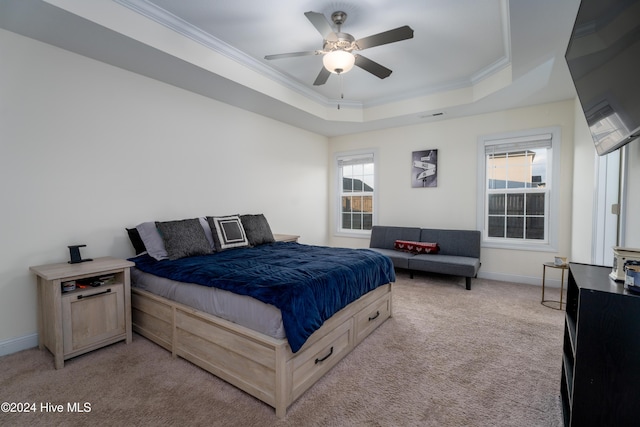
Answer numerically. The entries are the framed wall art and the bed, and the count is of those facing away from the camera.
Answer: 0

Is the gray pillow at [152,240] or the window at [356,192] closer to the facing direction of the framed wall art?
the gray pillow

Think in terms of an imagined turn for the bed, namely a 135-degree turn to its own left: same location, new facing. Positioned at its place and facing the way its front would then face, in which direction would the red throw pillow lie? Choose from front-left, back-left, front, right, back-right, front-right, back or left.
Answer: front-right

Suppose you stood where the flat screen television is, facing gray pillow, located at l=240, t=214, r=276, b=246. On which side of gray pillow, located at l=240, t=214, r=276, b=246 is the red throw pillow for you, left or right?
right

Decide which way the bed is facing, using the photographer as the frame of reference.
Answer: facing the viewer and to the right of the viewer

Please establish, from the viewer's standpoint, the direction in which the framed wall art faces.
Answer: facing the viewer

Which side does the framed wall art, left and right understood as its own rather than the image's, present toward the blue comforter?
front

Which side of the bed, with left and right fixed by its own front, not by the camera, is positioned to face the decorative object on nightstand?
right

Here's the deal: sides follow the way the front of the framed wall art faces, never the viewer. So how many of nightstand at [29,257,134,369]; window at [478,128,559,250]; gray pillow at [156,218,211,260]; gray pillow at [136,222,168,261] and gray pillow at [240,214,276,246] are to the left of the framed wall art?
1

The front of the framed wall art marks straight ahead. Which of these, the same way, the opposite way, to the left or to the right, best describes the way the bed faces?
to the left

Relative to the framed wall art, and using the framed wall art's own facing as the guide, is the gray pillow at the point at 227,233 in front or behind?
in front

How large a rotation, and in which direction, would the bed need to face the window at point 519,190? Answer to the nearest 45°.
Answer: approximately 90° to its left

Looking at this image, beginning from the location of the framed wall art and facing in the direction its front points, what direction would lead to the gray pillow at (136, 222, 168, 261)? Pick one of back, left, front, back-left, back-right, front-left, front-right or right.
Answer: front-right

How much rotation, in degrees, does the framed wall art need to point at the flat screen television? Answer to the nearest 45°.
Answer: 0° — it already faces it

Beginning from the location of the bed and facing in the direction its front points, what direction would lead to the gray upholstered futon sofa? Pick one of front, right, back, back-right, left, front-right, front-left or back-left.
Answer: left

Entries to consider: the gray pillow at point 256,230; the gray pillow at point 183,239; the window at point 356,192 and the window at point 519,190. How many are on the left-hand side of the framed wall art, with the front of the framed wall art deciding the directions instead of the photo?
1
